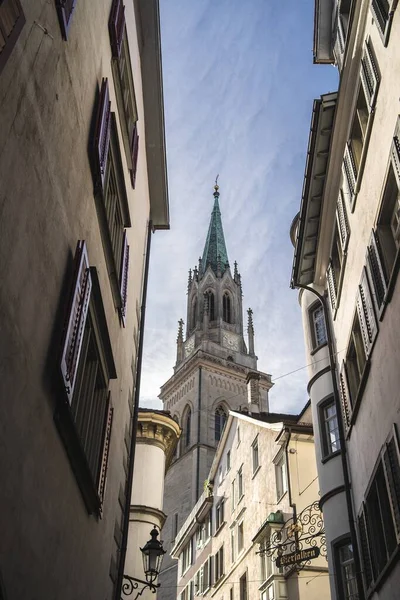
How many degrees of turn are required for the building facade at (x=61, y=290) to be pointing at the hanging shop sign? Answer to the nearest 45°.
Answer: approximately 45° to its left

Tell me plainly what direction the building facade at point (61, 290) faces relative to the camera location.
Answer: facing to the right of the viewer

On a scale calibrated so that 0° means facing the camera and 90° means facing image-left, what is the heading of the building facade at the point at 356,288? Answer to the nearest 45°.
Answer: approximately 90°

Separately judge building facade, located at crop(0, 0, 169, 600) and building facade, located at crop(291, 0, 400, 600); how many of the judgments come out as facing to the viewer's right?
1
